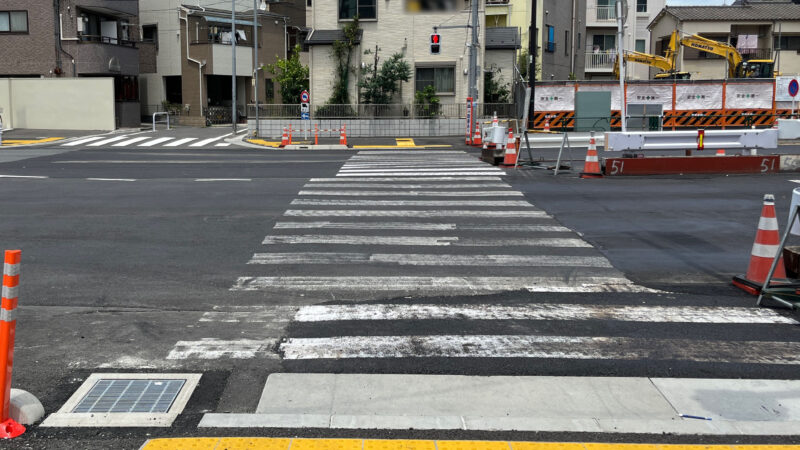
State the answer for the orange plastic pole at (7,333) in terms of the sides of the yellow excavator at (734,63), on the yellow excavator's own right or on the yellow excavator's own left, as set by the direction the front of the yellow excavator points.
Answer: on the yellow excavator's own left

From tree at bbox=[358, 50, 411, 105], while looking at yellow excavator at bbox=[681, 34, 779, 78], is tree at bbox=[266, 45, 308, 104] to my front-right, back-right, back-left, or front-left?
back-left

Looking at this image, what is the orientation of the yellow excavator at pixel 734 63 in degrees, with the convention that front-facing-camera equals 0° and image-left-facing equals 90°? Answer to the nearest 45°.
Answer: approximately 90°

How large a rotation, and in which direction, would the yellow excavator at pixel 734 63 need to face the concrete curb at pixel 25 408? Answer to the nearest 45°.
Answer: approximately 90° to its left

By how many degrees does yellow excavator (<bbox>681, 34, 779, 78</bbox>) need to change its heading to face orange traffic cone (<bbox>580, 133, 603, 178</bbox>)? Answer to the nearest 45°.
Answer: approximately 90° to its left

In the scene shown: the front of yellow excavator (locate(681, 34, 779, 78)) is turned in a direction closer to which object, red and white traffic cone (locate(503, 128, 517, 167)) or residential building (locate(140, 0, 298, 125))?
the residential building

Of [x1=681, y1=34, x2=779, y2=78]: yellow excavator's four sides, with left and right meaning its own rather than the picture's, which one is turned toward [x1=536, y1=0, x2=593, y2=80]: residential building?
front

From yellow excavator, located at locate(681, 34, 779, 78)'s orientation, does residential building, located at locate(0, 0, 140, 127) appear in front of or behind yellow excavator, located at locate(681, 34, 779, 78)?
in front

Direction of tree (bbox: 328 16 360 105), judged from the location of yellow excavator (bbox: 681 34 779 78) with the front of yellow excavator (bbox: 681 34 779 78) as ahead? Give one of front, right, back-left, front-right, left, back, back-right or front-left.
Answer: front-left

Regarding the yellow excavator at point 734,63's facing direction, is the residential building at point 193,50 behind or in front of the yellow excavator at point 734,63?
in front

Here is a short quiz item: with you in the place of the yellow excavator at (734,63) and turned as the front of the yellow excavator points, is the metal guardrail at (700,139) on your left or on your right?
on your left

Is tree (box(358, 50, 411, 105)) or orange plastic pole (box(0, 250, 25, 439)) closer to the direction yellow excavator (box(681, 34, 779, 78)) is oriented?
the tree

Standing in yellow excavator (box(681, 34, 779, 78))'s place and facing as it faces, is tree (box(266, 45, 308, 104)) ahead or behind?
ahead

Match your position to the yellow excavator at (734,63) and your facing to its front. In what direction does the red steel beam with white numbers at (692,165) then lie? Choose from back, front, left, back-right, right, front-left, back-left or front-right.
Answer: left
